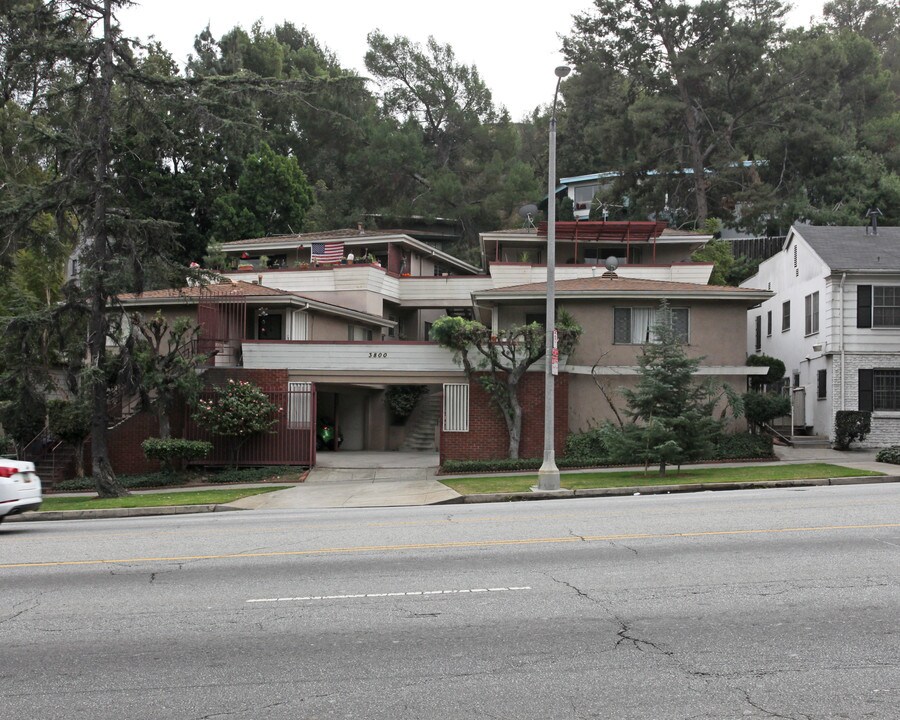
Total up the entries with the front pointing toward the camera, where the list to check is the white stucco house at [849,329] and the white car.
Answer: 1

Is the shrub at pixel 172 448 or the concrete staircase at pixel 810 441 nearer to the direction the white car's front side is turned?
the shrub

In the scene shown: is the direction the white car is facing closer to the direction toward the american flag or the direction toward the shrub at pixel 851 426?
the american flag

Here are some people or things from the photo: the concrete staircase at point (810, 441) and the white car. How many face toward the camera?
1

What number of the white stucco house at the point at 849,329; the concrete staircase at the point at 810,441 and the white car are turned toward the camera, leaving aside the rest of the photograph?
2

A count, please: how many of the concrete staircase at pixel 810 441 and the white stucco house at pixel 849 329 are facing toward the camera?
2

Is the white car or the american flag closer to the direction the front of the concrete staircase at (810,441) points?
the white car

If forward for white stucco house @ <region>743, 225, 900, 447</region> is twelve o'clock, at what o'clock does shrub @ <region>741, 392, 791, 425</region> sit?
The shrub is roughly at 2 o'clock from the white stucco house.

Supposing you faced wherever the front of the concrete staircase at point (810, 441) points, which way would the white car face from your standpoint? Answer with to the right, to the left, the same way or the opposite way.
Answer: to the right

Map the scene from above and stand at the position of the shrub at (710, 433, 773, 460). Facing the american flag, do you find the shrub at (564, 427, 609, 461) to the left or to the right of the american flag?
left

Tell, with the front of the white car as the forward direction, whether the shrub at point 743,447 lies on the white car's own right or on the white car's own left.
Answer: on the white car's own right

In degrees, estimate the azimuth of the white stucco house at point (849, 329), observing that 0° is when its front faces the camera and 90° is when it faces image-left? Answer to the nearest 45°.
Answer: approximately 0°

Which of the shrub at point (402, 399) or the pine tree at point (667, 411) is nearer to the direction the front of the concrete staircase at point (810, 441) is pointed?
the pine tree

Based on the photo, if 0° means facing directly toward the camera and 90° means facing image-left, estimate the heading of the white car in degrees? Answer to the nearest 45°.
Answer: approximately 135°

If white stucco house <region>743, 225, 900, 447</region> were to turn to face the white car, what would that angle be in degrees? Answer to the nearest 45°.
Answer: approximately 45° to its right
